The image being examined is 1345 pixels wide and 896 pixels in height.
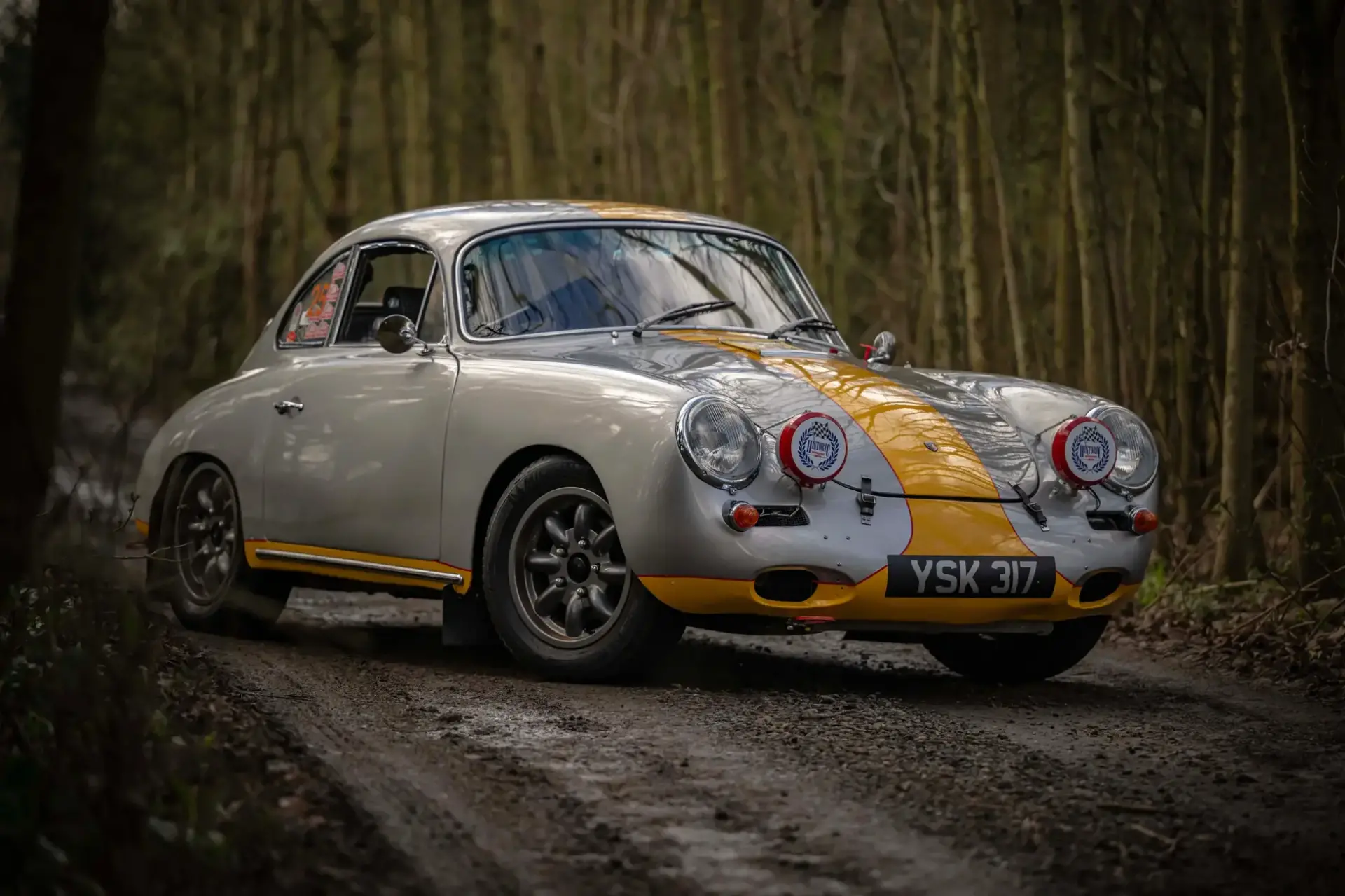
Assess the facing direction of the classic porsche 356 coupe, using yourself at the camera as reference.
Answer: facing the viewer and to the right of the viewer

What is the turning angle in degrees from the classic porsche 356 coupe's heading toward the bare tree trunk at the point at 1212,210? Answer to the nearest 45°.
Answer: approximately 90° to its left

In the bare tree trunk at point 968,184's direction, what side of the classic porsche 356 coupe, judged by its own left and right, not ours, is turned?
left

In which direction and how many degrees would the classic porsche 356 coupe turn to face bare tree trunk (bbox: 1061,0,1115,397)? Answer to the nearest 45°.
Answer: approximately 90° to its left

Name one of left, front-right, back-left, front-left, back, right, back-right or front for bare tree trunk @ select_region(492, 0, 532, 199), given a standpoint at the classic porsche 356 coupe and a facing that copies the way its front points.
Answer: back-left

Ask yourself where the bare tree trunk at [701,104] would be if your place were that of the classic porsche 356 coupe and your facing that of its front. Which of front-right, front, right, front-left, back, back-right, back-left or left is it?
back-left

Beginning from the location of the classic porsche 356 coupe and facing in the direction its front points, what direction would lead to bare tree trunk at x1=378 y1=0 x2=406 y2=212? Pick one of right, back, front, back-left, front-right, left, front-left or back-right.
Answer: back-left

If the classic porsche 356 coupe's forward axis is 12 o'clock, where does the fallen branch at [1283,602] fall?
The fallen branch is roughly at 10 o'clock from the classic porsche 356 coupe.

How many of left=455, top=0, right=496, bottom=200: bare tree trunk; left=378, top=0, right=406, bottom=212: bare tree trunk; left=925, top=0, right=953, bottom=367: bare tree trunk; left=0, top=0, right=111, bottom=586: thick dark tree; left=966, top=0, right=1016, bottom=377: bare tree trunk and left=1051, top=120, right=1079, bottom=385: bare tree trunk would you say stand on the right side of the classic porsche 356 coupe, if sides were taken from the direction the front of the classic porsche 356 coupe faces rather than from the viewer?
1

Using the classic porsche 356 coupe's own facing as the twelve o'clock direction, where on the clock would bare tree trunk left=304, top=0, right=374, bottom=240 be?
The bare tree trunk is roughly at 7 o'clock from the classic porsche 356 coupe.

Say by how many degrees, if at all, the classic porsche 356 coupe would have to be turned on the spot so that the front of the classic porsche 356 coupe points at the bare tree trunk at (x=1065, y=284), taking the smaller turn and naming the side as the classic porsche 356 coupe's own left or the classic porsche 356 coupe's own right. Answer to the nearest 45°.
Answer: approximately 90° to the classic porsche 356 coupe's own left

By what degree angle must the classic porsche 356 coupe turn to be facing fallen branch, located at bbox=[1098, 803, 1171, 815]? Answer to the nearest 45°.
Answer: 0° — it already faces it

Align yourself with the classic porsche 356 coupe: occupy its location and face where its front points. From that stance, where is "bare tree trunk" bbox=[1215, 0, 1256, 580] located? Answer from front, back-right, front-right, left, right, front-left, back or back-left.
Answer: left

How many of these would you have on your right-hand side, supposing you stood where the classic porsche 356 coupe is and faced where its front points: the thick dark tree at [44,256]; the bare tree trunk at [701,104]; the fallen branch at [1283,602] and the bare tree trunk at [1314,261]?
1

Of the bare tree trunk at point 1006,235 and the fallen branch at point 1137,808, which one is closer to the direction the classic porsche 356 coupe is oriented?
the fallen branch
